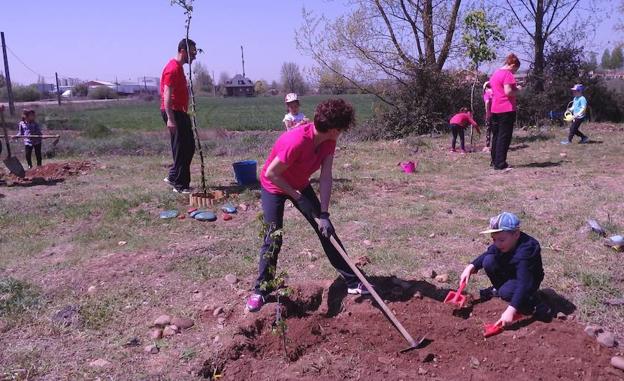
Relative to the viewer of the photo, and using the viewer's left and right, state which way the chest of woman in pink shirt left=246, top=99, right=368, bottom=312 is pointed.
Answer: facing the viewer and to the right of the viewer

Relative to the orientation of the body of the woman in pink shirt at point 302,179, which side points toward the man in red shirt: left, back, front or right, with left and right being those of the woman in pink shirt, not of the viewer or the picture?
back

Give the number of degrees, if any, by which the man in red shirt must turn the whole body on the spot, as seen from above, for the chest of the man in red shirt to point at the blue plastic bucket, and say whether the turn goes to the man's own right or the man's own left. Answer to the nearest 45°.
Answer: approximately 45° to the man's own left

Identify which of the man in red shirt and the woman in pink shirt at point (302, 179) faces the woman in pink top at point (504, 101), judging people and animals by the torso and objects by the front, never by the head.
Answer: the man in red shirt

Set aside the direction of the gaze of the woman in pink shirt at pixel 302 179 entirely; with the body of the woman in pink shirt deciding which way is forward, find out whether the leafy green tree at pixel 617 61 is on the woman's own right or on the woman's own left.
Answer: on the woman's own left

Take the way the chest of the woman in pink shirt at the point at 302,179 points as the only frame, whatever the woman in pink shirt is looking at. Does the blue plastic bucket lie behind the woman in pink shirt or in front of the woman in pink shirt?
behind

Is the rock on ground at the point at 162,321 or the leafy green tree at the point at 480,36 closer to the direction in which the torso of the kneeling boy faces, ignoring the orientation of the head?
the rock on ground

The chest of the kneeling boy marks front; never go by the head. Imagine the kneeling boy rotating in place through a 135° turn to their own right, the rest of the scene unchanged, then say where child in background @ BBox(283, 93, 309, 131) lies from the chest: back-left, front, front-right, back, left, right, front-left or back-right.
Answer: front-left

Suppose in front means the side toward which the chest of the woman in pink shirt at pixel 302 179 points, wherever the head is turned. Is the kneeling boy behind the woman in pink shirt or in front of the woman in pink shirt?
in front

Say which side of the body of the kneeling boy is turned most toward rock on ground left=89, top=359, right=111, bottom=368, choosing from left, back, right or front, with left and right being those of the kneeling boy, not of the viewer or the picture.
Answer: front

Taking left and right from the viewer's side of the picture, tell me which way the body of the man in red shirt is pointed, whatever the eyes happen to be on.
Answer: facing to the right of the viewer

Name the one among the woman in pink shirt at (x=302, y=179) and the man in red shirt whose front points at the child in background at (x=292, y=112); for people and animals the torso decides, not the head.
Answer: the man in red shirt

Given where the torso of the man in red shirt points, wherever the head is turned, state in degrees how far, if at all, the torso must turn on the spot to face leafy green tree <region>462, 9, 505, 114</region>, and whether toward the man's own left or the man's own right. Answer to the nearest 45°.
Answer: approximately 45° to the man's own left

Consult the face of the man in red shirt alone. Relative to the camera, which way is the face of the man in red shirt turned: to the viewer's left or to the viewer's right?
to the viewer's right
